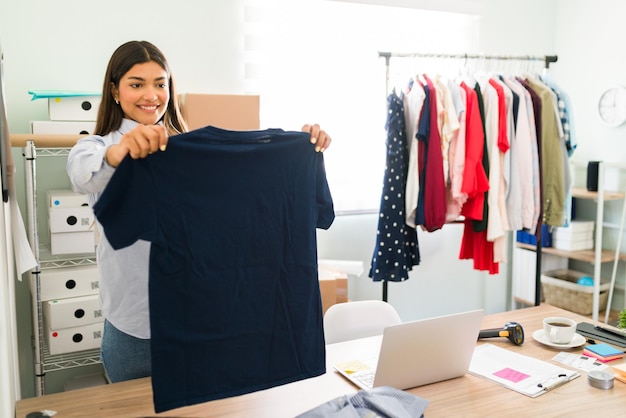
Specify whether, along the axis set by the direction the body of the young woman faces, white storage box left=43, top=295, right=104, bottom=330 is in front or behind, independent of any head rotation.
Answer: behind

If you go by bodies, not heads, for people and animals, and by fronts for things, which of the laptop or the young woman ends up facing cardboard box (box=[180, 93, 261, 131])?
the laptop

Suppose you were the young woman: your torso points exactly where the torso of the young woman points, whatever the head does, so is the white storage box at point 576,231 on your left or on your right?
on your left

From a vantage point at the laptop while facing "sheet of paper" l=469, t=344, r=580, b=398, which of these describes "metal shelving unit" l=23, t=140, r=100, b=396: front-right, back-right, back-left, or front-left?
back-left

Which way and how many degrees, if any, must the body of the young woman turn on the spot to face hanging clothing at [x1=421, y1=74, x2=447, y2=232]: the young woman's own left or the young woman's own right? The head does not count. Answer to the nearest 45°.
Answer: approximately 90° to the young woman's own left

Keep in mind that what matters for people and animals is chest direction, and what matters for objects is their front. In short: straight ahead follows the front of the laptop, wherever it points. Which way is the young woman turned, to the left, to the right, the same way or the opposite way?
the opposite way

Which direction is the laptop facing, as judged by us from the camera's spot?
facing away from the viewer and to the left of the viewer

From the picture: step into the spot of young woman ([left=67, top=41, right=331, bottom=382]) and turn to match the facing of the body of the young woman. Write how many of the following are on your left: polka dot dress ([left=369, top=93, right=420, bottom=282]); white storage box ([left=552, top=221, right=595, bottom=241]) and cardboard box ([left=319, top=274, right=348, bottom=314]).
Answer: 3

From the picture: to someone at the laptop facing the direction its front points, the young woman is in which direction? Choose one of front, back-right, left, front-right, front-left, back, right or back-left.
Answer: front-left

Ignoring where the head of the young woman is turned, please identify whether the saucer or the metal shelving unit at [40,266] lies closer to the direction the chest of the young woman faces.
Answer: the saucer

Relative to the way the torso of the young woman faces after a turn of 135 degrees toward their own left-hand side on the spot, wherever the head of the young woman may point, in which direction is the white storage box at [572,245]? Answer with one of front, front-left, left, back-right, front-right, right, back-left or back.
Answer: front-right

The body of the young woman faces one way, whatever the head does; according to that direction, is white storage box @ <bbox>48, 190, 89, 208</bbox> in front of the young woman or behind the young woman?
behind
